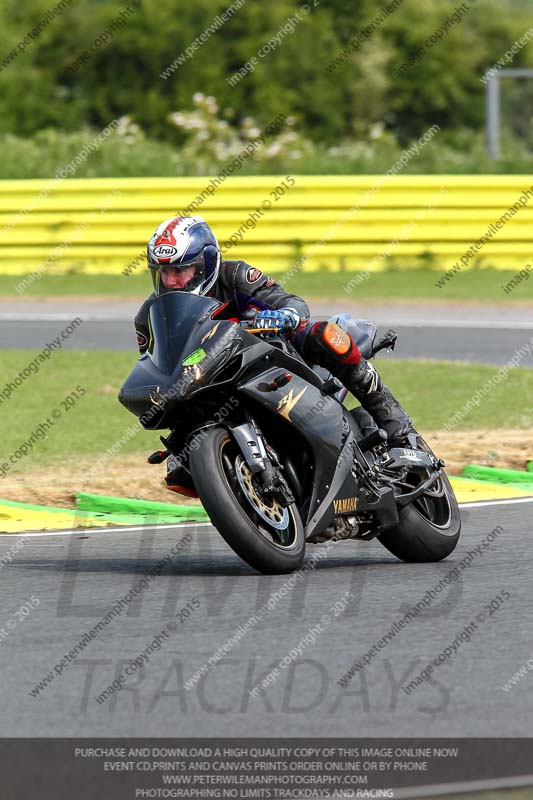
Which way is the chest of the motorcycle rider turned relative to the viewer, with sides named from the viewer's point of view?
facing the viewer and to the left of the viewer

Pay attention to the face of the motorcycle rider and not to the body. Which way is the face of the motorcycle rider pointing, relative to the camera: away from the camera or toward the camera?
toward the camera

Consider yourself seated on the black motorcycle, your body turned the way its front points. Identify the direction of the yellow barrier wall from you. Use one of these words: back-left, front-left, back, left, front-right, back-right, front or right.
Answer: back-right

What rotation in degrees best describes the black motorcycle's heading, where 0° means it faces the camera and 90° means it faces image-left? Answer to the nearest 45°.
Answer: approximately 45°

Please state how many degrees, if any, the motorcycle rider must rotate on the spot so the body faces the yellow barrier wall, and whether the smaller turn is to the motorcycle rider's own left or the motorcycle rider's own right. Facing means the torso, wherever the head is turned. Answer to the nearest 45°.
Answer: approximately 135° to the motorcycle rider's own right
